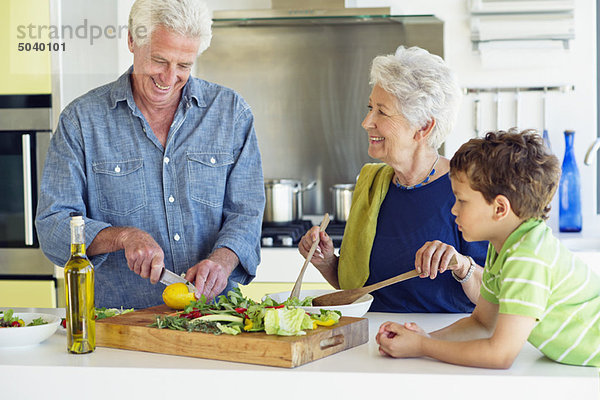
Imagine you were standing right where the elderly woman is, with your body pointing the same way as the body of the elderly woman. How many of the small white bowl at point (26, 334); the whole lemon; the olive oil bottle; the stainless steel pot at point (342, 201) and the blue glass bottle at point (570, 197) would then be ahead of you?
3

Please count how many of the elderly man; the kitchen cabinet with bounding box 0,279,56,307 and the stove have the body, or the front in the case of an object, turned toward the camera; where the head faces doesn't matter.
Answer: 3

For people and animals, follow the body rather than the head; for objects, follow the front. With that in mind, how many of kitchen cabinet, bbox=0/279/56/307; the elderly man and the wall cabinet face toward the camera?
3

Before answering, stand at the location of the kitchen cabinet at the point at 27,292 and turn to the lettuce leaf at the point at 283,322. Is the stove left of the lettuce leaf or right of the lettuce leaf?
left

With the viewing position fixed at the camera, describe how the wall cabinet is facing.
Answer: facing the viewer

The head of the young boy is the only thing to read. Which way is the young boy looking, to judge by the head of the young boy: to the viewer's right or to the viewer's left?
to the viewer's left

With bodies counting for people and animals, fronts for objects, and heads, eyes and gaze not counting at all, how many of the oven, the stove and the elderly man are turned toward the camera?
3

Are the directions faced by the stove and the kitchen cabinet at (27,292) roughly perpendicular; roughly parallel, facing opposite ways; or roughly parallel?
roughly parallel

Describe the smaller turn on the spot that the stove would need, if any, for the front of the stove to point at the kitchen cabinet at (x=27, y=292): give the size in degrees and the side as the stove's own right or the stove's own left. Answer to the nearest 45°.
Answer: approximately 90° to the stove's own right

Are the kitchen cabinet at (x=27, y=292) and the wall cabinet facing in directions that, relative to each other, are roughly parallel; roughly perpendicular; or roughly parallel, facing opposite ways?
roughly parallel

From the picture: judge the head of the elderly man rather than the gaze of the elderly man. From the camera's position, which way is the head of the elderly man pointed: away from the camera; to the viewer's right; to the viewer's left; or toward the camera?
toward the camera

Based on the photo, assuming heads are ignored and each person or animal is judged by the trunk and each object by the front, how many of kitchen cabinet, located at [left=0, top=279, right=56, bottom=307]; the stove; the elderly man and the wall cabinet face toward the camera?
4

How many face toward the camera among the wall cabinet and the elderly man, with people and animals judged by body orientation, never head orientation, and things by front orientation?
2

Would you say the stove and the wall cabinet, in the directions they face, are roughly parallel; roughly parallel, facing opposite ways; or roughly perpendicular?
roughly parallel

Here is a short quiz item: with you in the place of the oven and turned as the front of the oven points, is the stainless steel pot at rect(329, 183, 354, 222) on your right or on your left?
on your left

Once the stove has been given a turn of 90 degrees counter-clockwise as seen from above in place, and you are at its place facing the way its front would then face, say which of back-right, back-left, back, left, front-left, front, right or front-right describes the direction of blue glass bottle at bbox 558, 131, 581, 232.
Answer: front

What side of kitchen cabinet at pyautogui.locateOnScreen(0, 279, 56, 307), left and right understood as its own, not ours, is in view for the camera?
front

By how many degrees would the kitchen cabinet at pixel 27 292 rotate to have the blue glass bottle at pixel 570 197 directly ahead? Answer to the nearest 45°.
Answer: approximately 90° to its left
